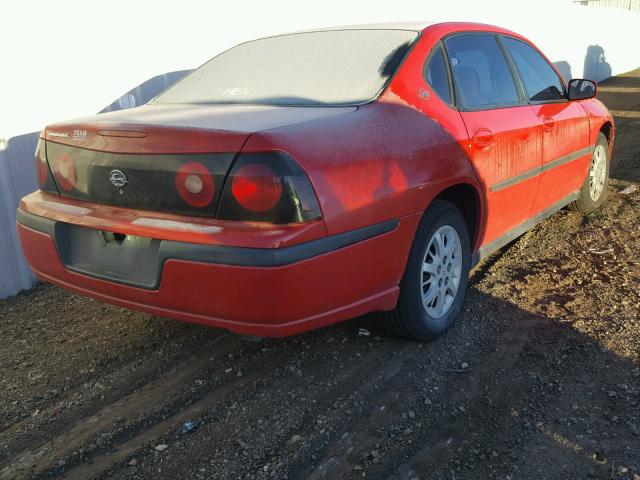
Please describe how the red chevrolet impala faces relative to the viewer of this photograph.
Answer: facing away from the viewer and to the right of the viewer
